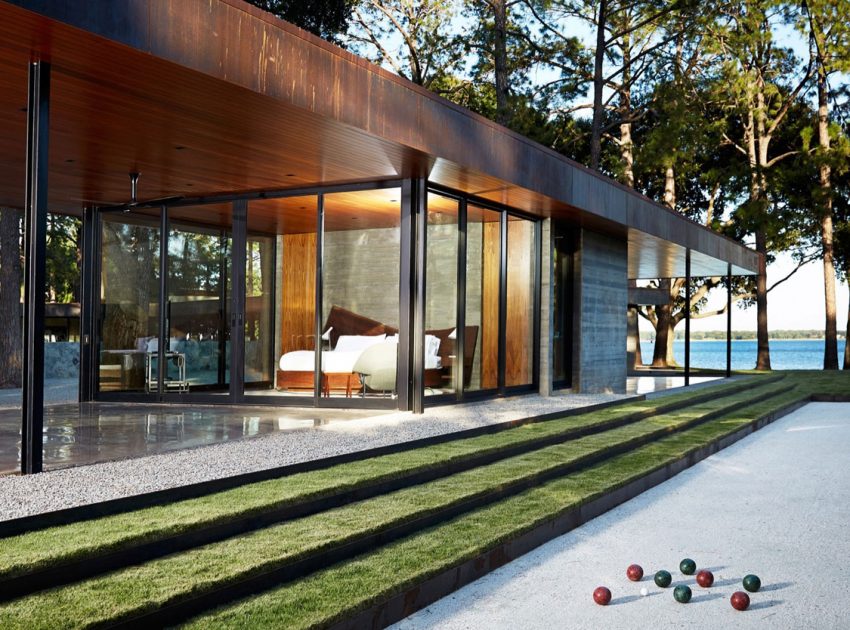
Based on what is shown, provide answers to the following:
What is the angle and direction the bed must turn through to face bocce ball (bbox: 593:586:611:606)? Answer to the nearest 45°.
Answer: approximately 45° to its left

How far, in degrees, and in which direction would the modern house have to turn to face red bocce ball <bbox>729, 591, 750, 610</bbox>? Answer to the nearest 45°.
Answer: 0° — it already faces it

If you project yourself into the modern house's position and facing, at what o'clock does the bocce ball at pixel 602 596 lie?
The bocce ball is roughly at 1 o'clock from the modern house.

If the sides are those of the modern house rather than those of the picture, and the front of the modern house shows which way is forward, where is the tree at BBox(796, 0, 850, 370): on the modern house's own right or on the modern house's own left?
on the modern house's own left

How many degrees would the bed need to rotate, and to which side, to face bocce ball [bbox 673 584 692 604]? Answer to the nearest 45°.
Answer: approximately 45° to its left

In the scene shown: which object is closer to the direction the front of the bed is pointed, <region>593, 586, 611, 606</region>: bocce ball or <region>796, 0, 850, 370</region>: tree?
the bocce ball

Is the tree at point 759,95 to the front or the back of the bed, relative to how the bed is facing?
to the back

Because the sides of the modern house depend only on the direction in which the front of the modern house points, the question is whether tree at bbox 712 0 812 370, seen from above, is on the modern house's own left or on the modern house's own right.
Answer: on the modern house's own left

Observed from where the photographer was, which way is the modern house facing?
facing the viewer and to the right of the viewer

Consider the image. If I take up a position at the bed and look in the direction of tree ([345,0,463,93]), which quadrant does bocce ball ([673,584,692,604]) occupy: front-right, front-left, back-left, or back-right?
back-right

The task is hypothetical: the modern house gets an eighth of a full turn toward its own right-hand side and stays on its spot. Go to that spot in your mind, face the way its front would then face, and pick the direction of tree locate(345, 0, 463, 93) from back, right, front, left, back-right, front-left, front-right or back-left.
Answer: back
